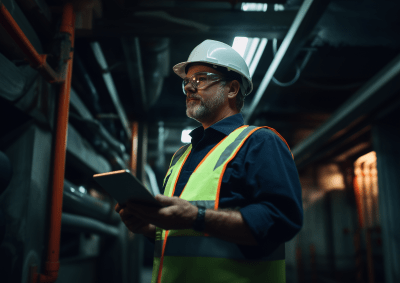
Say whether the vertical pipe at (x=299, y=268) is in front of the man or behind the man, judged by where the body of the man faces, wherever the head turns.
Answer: behind

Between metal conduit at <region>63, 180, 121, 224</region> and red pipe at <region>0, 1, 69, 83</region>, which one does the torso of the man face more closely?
the red pipe

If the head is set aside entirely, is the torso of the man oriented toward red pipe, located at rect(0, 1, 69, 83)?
no

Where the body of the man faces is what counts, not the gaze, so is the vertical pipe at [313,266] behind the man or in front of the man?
behind

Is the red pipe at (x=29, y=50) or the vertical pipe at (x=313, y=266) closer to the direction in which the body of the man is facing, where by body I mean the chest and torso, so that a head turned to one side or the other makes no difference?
the red pipe

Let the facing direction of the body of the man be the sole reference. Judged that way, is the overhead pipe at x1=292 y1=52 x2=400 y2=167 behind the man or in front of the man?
behind

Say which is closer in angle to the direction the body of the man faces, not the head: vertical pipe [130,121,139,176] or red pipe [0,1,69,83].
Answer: the red pipe

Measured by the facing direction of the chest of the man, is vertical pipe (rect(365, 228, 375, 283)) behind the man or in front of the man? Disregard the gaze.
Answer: behind

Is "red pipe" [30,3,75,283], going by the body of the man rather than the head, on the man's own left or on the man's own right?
on the man's own right

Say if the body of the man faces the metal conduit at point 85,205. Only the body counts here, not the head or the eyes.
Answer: no

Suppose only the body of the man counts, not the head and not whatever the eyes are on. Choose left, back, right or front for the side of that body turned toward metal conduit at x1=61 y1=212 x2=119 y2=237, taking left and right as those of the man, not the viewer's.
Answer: right
